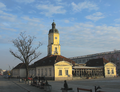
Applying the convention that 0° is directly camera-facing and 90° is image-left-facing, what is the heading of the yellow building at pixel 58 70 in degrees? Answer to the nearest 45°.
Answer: approximately 315°
